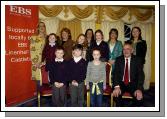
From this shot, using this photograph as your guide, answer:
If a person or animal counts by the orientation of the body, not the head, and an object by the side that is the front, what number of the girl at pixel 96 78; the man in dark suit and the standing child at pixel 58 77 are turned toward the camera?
3

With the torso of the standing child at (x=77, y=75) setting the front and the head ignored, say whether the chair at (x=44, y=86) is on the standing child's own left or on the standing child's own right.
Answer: on the standing child's own right

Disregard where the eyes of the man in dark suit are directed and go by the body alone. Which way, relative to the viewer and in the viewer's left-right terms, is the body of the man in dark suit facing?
facing the viewer

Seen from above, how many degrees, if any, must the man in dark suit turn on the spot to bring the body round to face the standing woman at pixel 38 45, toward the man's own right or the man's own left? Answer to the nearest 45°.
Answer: approximately 90° to the man's own right

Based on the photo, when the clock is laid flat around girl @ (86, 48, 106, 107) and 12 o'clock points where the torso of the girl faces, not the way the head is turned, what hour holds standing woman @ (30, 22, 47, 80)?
The standing woman is roughly at 3 o'clock from the girl.

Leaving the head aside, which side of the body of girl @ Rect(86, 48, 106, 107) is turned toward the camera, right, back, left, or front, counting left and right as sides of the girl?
front

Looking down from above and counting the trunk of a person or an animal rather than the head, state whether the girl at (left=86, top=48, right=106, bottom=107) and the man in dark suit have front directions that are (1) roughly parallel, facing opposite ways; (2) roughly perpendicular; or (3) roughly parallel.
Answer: roughly parallel

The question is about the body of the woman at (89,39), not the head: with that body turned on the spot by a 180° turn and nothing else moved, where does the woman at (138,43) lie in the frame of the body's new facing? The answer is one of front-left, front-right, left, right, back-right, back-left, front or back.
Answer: right

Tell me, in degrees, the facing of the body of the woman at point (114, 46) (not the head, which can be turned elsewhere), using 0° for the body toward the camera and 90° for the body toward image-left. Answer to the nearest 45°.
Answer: approximately 45°

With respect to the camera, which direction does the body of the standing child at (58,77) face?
toward the camera

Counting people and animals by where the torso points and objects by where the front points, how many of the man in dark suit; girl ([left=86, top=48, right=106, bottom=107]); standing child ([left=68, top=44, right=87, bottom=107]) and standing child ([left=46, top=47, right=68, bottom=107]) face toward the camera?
4

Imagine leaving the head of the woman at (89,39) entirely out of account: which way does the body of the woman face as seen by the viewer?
toward the camera

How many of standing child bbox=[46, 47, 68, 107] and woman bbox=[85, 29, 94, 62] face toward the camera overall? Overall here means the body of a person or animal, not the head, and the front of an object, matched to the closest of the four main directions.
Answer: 2
